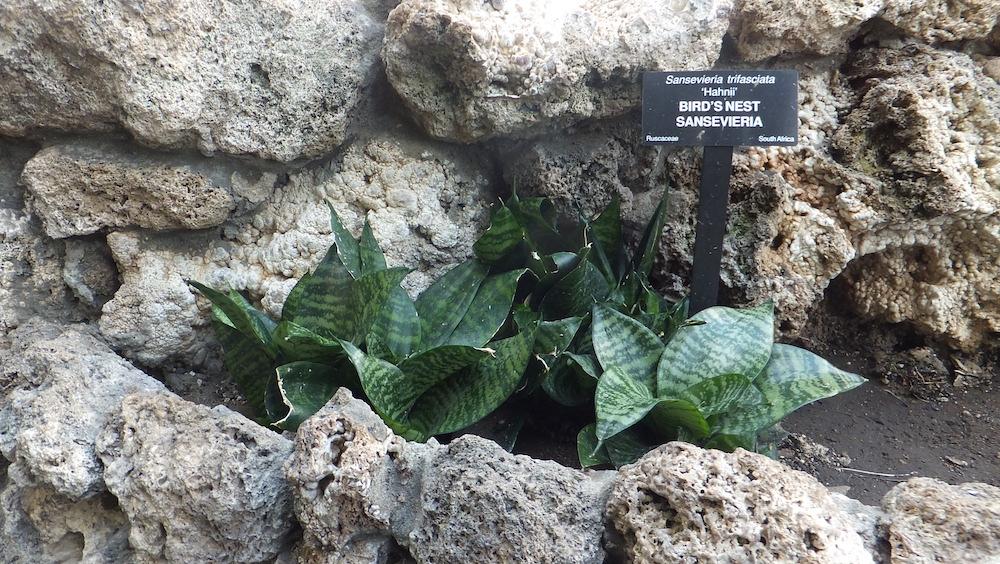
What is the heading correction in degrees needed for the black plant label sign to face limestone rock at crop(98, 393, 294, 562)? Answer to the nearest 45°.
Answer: approximately 45° to its right

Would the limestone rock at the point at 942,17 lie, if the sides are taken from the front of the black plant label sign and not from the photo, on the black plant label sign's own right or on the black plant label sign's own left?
on the black plant label sign's own left

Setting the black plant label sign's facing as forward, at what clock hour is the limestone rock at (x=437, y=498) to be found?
The limestone rock is roughly at 1 o'clock from the black plant label sign.

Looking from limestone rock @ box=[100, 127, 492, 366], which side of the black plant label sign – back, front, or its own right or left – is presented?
right

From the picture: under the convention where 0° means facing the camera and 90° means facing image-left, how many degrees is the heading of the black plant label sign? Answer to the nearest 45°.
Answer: approximately 0°

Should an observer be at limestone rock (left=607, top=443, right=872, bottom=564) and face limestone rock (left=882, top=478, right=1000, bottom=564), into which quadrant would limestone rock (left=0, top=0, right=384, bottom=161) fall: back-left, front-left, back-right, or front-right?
back-left

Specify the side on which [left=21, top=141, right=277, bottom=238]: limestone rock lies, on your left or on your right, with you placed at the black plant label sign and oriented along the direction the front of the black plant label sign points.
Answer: on your right

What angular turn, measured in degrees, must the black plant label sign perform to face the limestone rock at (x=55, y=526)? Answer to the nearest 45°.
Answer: approximately 45° to its right
